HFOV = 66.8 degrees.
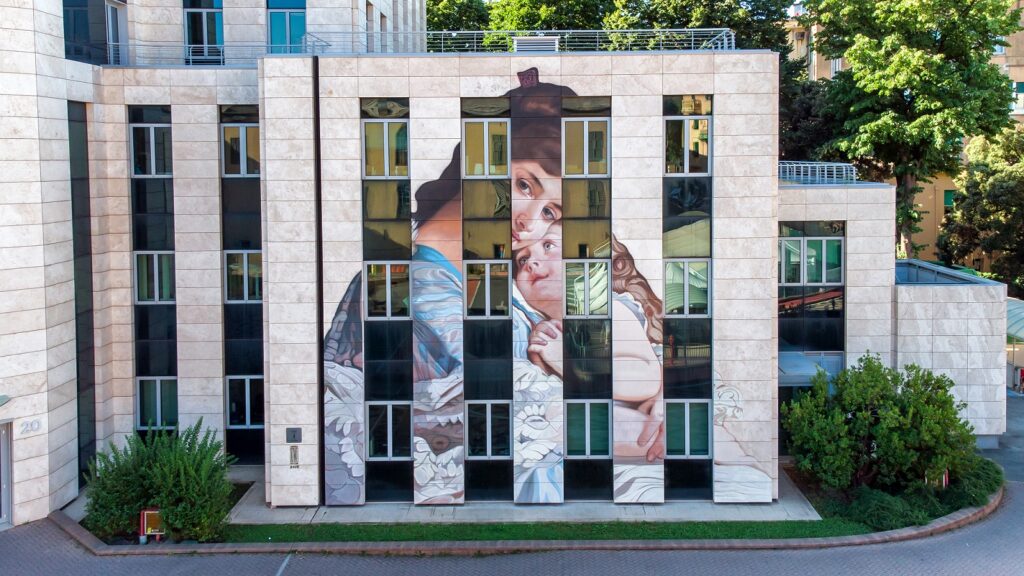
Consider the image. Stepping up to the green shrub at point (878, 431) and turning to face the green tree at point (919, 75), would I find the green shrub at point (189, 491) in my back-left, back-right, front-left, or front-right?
back-left

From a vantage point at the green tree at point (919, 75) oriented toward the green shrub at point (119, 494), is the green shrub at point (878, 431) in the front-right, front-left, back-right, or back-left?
front-left

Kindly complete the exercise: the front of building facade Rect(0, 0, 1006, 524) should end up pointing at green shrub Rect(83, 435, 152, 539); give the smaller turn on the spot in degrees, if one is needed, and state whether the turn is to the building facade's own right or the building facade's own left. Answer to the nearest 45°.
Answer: approximately 90° to the building facade's own right

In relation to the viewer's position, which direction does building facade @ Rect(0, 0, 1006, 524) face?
facing the viewer

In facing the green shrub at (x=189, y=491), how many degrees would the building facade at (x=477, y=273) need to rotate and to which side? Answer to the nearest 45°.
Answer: approximately 90° to its right

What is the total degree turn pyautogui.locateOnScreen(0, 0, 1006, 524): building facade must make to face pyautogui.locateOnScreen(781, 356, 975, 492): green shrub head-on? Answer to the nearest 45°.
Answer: approximately 90° to its left

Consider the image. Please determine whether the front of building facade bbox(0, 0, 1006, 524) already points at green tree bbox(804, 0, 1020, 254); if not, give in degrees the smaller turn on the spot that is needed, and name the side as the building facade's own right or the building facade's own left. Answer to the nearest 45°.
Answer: approximately 135° to the building facade's own left

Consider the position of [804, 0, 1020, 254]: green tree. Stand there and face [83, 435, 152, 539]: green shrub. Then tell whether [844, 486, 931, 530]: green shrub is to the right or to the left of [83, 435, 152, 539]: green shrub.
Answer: left

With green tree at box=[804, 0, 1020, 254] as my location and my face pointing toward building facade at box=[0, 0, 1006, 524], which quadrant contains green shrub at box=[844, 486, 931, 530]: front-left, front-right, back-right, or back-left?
front-left

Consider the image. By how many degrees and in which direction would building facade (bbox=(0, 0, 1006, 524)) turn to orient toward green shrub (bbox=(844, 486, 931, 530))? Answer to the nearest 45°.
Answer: approximately 90° to its left
